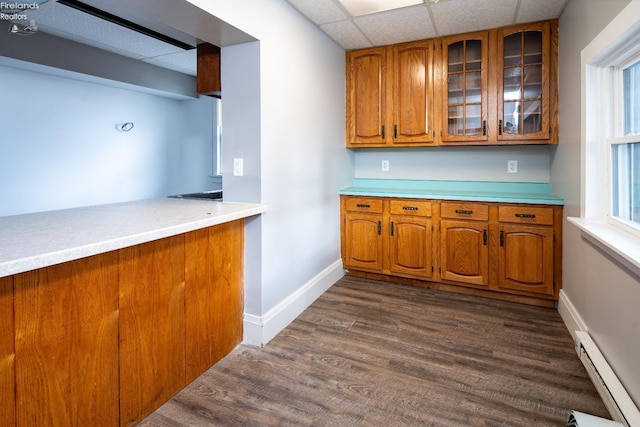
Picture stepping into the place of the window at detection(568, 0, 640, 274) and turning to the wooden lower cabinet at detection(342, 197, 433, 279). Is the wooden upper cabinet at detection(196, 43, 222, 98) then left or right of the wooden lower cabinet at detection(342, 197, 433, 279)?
left

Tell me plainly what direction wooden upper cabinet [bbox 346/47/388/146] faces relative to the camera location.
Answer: facing the viewer

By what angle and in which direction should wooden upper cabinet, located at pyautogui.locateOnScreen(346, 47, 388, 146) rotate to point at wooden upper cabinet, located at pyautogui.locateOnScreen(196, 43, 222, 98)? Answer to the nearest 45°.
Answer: approximately 45° to its right

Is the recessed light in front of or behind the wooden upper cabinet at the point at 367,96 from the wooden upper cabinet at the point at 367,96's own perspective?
in front

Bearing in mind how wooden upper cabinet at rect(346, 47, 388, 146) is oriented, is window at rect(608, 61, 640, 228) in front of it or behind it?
in front
